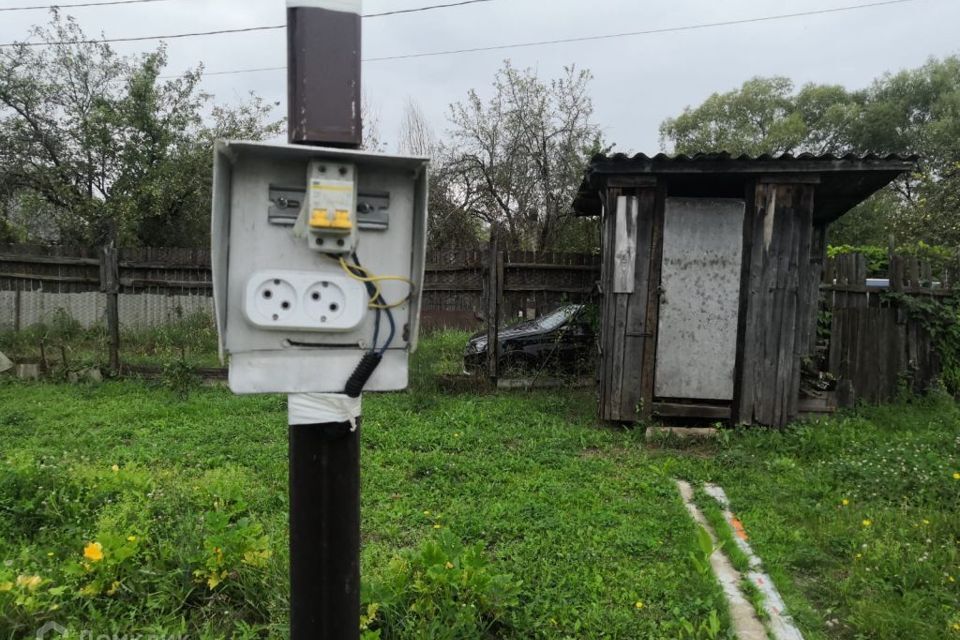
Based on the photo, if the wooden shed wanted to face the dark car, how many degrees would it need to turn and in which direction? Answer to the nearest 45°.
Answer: approximately 135° to its right

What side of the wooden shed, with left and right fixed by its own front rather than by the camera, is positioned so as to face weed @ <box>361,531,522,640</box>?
front

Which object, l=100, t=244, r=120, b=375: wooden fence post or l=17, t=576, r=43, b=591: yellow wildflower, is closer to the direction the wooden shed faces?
the yellow wildflower

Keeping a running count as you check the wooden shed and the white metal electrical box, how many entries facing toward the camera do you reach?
2

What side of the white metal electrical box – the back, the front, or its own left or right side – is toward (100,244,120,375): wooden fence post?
back

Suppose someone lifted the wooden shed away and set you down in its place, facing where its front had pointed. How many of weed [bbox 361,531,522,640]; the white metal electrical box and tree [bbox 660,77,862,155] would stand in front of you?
2

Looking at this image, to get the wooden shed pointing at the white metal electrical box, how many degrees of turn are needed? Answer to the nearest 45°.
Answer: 0° — it already faces it

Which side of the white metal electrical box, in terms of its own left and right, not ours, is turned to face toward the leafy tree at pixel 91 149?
back

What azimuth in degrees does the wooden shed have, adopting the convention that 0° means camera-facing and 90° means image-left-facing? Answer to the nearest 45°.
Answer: approximately 0°

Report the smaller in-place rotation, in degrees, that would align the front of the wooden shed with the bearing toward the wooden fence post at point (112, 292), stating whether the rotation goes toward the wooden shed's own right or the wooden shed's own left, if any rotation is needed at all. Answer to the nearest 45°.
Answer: approximately 90° to the wooden shed's own right

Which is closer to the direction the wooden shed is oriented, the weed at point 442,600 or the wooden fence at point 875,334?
the weed

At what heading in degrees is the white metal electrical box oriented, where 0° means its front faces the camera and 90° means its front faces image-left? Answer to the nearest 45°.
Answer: approximately 0°
